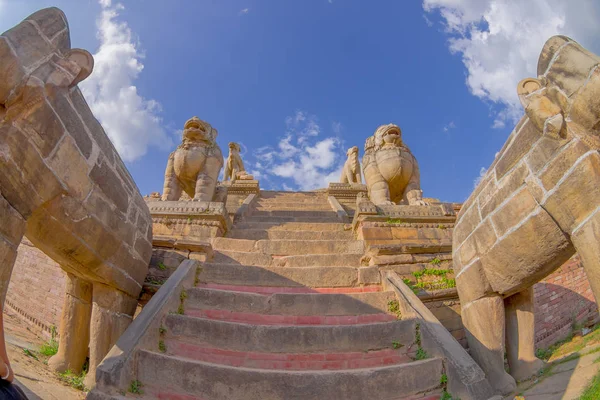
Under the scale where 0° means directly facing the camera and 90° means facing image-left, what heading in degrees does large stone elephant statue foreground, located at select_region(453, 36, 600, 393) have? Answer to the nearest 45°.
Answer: approximately 315°

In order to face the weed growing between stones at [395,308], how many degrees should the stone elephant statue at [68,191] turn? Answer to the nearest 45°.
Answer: approximately 135° to its left

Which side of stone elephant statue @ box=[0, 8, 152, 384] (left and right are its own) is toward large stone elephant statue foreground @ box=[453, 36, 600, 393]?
left

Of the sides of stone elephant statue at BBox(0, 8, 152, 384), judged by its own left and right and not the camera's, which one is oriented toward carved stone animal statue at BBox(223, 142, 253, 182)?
back

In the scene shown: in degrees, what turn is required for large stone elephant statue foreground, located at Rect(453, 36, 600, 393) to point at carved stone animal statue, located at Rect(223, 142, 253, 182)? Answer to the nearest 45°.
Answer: approximately 180°

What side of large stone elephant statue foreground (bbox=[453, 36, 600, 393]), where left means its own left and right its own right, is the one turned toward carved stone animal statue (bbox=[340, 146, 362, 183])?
back

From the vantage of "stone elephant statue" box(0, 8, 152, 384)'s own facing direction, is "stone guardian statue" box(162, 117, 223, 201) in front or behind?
behind

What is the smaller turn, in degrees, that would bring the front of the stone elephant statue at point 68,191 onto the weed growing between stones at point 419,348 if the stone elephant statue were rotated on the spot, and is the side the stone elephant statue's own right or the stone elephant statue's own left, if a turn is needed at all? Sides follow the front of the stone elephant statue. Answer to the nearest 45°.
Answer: approximately 135° to the stone elephant statue's own left

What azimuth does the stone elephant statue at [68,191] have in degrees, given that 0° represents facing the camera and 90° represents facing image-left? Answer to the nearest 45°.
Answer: approximately 45°

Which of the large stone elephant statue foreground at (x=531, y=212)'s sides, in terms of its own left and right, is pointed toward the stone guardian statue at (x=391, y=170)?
back
